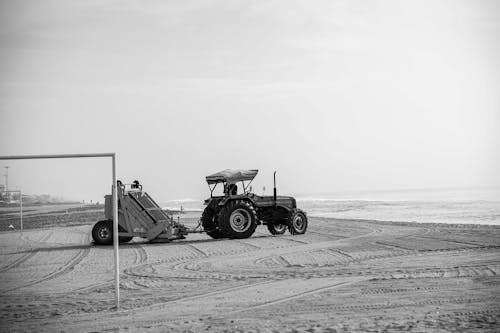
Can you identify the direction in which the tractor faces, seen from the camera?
facing away from the viewer and to the right of the viewer
